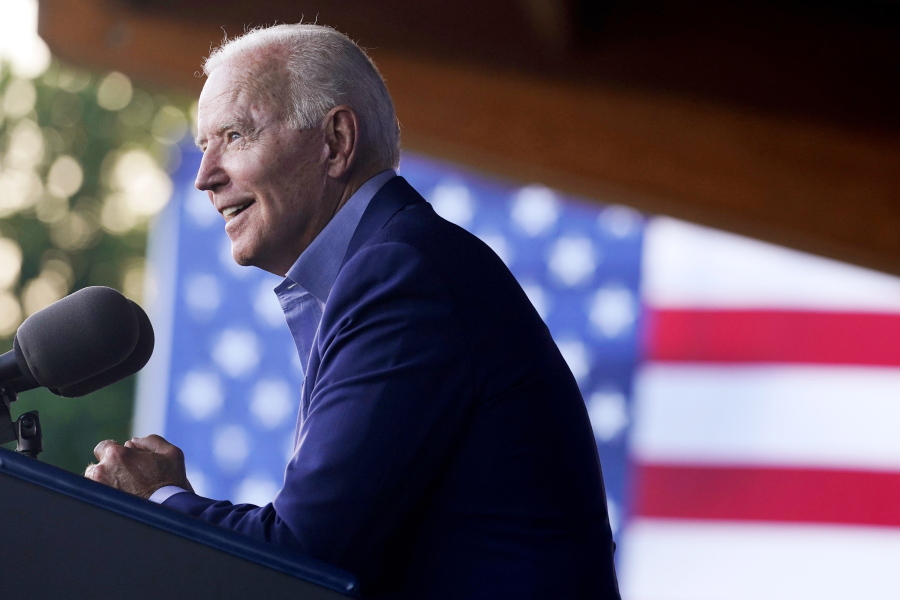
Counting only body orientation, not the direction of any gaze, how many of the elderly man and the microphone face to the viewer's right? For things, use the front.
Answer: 1

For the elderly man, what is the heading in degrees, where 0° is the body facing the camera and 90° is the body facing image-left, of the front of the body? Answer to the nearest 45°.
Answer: approximately 90°

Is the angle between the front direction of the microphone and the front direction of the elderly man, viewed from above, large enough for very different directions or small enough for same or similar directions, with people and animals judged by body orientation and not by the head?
very different directions

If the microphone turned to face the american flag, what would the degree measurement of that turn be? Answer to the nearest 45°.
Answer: approximately 45° to its left

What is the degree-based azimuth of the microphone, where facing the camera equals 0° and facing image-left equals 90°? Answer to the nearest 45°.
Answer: approximately 270°
